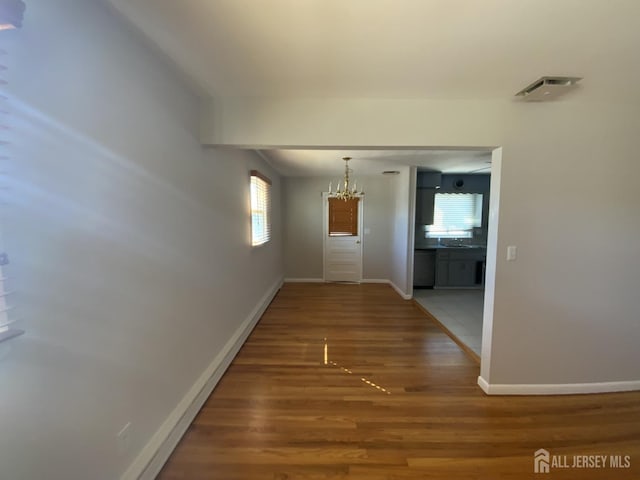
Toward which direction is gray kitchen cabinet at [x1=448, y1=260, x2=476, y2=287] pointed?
toward the camera

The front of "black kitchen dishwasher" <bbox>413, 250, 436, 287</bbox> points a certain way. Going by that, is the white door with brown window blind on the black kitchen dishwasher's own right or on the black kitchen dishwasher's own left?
on the black kitchen dishwasher's own right

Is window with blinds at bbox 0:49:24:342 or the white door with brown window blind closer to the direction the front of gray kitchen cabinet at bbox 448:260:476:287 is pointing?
the window with blinds

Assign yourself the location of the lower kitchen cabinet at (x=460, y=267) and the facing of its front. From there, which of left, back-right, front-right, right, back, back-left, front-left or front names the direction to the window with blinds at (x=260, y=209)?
front-right

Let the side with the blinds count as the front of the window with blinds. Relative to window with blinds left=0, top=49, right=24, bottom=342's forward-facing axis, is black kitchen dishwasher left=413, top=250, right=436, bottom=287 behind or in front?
in front

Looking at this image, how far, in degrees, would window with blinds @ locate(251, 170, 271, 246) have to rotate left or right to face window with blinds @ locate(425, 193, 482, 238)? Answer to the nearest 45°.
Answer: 0° — it already faces it

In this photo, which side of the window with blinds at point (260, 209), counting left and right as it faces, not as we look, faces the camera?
right

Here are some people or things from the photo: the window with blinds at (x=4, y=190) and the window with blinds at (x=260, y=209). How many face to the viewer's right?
2

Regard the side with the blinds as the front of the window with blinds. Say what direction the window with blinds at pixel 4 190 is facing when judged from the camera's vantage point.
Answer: facing to the right of the viewer

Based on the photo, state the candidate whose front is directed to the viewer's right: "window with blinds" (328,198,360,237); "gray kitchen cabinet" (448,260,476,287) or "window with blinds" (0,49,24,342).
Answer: "window with blinds" (0,49,24,342)

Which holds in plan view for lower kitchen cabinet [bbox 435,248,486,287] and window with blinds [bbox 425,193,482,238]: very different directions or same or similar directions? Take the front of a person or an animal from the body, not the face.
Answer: same or similar directions
